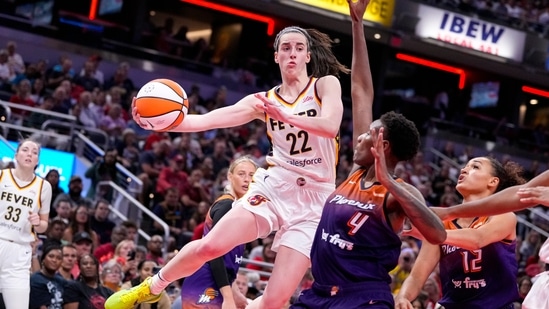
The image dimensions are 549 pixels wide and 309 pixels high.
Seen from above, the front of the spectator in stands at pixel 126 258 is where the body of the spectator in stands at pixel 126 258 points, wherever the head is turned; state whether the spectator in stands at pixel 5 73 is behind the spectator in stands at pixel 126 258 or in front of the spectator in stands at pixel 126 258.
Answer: behind

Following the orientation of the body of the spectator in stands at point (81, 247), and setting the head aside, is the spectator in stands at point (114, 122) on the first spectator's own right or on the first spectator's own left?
on the first spectator's own left

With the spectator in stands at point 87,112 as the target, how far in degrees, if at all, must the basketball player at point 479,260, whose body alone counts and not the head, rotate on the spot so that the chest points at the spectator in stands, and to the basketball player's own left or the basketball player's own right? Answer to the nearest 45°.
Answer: approximately 90° to the basketball player's own right

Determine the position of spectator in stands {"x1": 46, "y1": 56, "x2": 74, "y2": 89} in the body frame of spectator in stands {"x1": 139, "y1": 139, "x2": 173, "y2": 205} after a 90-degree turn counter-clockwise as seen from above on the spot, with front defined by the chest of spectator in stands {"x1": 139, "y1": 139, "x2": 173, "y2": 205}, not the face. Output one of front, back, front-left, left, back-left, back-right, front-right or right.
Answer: left

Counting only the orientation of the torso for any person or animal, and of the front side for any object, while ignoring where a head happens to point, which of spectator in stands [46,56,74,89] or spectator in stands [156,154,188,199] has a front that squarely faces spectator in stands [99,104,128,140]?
spectator in stands [46,56,74,89]

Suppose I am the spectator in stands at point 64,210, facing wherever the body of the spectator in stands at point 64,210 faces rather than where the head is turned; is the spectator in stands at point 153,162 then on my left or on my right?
on my left

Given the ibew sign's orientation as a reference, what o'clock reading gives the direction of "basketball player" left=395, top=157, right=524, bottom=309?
The basketball player is roughly at 12 o'clock from the ibew sign.
